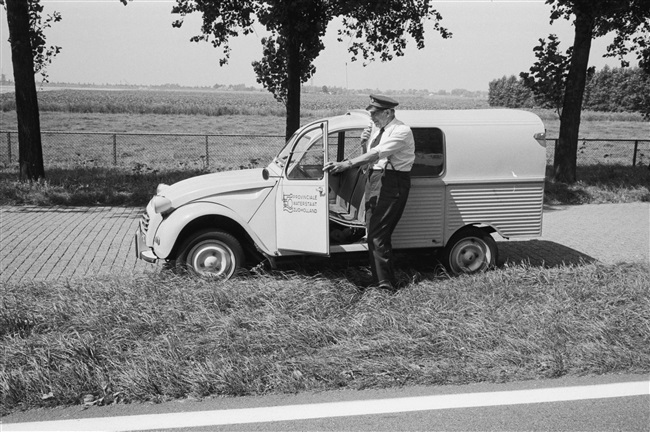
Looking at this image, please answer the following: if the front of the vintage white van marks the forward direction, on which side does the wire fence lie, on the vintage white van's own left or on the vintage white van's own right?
on the vintage white van's own right

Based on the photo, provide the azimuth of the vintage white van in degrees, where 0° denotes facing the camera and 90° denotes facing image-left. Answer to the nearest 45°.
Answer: approximately 90°

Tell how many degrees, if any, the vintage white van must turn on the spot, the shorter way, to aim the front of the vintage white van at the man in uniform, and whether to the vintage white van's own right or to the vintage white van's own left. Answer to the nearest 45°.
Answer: approximately 135° to the vintage white van's own left
